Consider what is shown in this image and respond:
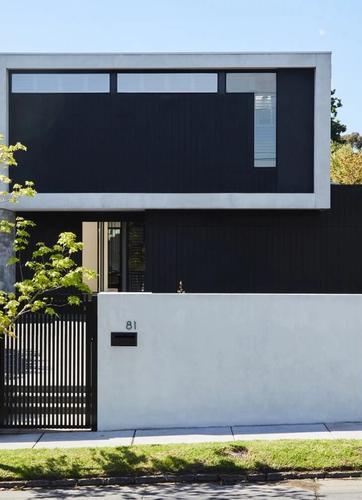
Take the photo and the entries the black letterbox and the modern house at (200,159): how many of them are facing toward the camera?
2

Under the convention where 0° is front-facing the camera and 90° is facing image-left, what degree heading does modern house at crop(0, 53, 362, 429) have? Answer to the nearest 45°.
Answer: approximately 0°

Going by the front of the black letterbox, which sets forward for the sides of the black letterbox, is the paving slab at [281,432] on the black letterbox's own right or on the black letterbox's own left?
on the black letterbox's own left

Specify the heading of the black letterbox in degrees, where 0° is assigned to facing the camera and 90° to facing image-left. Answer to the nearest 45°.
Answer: approximately 0°

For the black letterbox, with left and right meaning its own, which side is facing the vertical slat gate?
right
